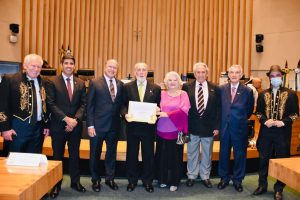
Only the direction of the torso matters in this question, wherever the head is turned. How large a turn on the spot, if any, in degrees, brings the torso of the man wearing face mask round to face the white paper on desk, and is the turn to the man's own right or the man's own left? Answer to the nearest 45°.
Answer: approximately 45° to the man's own right

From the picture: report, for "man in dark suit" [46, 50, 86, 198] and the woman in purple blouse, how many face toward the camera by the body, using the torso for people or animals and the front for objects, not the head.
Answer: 2

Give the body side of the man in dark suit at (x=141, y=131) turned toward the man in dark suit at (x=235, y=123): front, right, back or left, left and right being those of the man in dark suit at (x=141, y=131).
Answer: left

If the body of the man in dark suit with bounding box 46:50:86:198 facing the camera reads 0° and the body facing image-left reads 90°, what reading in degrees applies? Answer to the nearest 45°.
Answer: approximately 0°

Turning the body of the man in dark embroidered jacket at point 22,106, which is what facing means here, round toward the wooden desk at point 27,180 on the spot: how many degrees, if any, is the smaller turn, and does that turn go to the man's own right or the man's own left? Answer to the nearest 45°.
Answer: approximately 45° to the man's own right

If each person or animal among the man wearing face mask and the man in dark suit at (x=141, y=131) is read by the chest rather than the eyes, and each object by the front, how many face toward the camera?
2

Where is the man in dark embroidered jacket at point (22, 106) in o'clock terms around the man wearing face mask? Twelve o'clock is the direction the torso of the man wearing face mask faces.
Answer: The man in dark embroidered jacket is roughly at 2 o'clock from the man wearing face mask.
